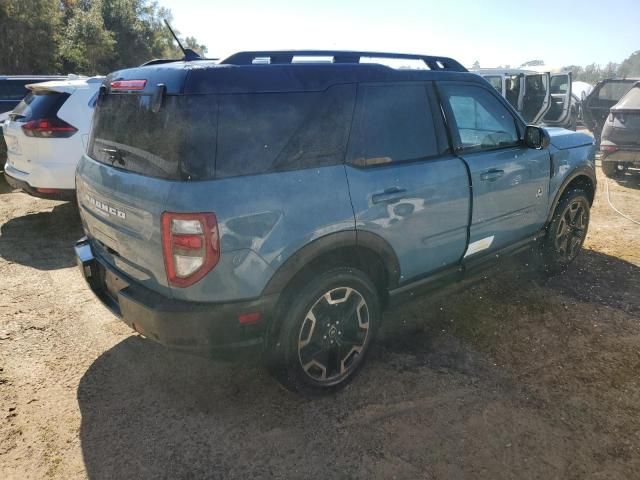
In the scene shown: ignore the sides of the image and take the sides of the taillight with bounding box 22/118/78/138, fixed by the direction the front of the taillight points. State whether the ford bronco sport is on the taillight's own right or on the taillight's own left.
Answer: on the taillight's own left

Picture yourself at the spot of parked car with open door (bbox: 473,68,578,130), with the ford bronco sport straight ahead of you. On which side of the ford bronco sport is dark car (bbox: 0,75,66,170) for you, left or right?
right

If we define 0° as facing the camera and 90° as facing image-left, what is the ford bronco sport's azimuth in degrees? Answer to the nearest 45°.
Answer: approximately 225°

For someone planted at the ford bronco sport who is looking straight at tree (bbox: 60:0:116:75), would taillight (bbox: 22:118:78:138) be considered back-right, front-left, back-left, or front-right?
front-left

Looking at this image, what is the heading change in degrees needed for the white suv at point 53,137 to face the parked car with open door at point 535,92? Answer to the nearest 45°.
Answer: approximately 45° to its right

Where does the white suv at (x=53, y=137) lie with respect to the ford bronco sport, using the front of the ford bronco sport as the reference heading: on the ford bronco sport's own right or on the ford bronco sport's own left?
on the ford bronco sport's own left

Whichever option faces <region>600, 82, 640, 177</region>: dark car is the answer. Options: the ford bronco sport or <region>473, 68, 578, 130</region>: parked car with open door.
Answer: the ford bronco sport

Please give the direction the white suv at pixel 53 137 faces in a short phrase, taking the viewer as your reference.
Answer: facing away from the viewer and to the right of the viewer

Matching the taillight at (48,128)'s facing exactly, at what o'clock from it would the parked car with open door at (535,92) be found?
The parked car with open door is roughly at 7 o'clock from the taillight.

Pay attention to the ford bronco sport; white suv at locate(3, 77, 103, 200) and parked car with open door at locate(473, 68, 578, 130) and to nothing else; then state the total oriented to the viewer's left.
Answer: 0

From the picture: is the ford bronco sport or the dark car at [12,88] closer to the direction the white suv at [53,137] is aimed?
the dark car

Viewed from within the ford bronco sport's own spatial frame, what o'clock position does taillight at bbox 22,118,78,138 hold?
The taillight is roughly at 9 o'clock from the ford bronco sport.

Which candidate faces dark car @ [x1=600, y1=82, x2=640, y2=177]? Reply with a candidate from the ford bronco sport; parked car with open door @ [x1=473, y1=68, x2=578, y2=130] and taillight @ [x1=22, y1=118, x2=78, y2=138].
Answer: the ford bronco sport
